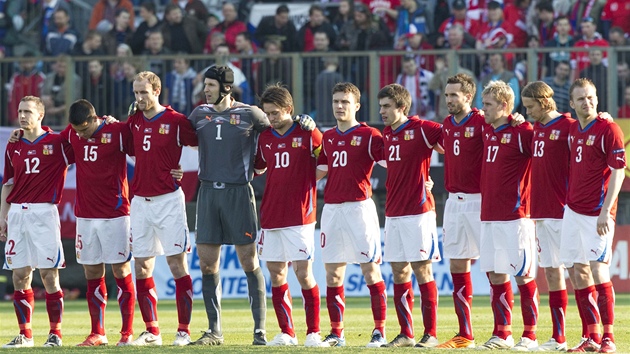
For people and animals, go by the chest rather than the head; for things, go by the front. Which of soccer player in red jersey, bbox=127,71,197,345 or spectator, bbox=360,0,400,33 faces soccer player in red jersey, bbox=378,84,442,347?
the spectator

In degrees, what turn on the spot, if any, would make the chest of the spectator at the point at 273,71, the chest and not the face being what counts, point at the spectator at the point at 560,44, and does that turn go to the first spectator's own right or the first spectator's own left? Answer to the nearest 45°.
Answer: approximately 90° to the first spectator's own left

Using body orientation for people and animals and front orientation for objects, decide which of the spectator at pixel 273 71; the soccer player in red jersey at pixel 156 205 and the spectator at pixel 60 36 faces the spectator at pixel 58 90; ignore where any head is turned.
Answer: the spectator at pixel 60 36

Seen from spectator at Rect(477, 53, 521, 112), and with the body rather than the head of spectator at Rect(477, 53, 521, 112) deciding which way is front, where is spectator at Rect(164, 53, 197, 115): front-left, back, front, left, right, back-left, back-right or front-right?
right

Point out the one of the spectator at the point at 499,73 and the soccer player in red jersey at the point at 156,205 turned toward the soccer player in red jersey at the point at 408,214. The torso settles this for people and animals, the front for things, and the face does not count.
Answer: the spectator

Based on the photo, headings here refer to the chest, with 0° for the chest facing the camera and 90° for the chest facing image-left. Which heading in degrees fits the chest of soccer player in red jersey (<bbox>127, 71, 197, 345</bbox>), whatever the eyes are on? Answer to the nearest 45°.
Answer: approximately 45°

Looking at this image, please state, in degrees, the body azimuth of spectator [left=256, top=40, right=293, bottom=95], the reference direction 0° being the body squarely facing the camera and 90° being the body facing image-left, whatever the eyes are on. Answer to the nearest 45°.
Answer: approximately 0°

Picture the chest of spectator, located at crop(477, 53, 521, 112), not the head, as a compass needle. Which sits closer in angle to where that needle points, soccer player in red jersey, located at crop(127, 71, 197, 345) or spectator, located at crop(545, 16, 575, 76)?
the soccer player in red jersey
